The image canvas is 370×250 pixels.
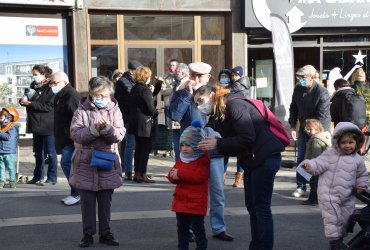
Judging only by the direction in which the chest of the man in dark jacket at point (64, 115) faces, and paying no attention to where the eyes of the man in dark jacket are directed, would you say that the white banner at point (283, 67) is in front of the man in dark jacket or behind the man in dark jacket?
behind

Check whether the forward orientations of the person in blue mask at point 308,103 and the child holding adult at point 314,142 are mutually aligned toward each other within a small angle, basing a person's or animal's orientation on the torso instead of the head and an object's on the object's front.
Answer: no

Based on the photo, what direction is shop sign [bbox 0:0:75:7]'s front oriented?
toward the camera

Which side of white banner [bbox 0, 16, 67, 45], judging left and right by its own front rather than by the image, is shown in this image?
front

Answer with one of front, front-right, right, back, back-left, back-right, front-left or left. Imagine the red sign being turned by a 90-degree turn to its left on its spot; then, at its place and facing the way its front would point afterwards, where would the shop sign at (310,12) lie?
front

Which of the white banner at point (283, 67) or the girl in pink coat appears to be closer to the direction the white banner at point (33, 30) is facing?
the girl in pink coat

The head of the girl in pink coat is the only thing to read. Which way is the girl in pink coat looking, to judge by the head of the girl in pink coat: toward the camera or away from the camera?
toward the camera

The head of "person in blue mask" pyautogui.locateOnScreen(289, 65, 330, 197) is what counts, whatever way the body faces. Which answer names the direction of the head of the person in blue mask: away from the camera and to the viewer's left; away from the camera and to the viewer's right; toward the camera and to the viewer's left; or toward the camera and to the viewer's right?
toward the camera and to the viewer's left

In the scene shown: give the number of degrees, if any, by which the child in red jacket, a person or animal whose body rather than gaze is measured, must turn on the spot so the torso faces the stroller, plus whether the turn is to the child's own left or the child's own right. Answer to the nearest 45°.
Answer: approximately 135° to the child's own left

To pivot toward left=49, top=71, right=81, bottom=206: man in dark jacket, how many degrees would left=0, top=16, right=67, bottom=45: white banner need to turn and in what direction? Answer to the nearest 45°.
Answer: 0° — it already faces them

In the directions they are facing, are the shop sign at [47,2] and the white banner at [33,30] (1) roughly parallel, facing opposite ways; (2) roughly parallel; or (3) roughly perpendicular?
roughly parallel

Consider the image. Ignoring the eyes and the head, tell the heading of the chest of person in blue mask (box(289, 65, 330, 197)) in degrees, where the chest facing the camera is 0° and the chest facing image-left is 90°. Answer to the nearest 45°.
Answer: approximately 45°

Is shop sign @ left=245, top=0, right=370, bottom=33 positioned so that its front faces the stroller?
yes

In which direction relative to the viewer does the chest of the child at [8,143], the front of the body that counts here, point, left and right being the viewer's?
facing the viewer and to the left of the viewer
